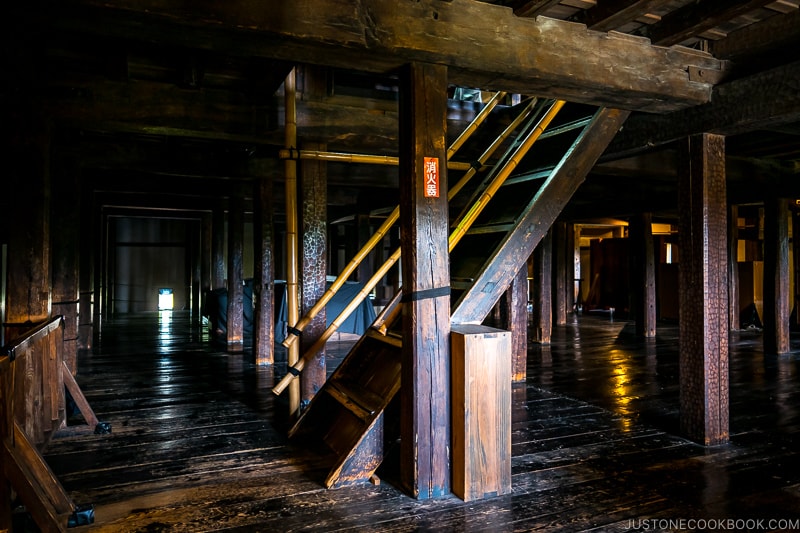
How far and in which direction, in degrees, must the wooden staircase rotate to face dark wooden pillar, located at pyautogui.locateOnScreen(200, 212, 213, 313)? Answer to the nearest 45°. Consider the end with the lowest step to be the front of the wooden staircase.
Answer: approximately 90° to its right

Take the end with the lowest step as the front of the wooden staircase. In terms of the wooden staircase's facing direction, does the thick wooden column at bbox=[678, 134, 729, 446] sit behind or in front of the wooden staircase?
behind

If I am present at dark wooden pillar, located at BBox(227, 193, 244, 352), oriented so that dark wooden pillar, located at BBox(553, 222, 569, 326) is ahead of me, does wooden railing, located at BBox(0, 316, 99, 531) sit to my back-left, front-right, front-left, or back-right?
back-right

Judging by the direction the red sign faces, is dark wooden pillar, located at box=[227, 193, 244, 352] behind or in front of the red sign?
behind

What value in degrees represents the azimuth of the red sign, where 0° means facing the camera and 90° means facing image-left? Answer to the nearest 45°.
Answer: approximately 0°

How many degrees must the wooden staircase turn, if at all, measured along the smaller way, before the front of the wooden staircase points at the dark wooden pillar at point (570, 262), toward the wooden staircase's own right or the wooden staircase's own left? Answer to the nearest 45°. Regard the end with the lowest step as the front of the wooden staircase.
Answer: approximately 135° to the wooden staircase's own right

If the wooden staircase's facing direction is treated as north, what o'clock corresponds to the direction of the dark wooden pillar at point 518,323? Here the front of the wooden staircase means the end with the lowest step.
The dark wooden pillar is roughly at 5 o'clock from the wooden staircase.

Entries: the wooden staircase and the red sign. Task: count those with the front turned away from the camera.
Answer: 0

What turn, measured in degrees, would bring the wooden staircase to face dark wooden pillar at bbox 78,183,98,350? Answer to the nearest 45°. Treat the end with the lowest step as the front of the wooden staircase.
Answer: approximately 90° to its right

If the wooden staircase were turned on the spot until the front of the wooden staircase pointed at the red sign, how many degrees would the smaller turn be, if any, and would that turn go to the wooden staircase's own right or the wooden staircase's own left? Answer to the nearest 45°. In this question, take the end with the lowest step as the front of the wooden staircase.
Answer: approximately 45° to the wooden staircase's own left

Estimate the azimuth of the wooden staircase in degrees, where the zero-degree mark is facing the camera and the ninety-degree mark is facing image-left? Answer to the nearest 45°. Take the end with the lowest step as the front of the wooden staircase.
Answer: approximately 45°
